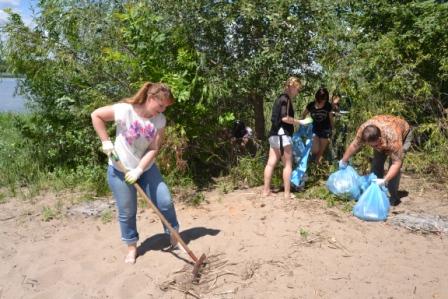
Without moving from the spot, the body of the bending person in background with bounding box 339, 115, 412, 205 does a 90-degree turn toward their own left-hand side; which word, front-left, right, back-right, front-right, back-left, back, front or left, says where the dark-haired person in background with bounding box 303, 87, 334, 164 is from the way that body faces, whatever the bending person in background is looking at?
back

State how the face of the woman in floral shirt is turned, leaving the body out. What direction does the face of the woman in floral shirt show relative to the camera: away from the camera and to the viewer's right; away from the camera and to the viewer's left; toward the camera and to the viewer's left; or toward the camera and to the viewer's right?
toward the camera and to the viewer's right

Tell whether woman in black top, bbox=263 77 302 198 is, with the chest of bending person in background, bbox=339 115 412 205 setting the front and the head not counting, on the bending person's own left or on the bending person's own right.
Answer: on the bending person's own right
